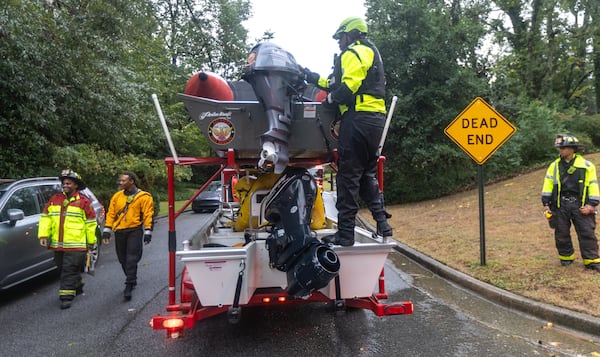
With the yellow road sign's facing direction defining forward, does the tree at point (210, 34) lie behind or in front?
behind

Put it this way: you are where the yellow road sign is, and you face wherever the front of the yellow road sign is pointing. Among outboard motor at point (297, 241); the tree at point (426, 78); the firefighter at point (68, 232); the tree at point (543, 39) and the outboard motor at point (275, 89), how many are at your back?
2

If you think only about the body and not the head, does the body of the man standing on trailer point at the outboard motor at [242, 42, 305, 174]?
yes

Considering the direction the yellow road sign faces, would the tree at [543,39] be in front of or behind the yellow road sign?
behind

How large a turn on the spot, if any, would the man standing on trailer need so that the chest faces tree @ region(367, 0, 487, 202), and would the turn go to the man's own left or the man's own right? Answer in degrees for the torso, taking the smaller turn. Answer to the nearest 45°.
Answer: approximately 90° to the man's own right

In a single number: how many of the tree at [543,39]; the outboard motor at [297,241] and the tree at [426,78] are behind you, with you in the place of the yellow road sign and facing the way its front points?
2

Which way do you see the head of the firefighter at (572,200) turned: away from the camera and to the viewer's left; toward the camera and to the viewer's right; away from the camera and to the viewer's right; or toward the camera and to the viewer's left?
toward the camera and to the viewer's left

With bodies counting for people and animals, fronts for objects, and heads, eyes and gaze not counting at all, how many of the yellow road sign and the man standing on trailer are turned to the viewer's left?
1

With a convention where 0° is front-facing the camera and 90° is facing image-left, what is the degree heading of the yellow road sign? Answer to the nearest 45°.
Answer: approximately 0°

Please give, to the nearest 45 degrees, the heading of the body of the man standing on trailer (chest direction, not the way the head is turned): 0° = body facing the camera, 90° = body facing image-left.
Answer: approximately 90°

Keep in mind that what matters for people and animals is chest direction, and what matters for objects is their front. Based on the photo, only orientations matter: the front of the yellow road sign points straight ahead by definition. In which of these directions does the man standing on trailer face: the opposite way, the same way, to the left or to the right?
to the right

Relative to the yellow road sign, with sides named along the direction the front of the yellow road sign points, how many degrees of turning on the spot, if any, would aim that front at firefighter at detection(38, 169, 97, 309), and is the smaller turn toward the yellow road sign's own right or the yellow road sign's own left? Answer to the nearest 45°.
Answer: approximately 45° to the yellow road sign's own right
